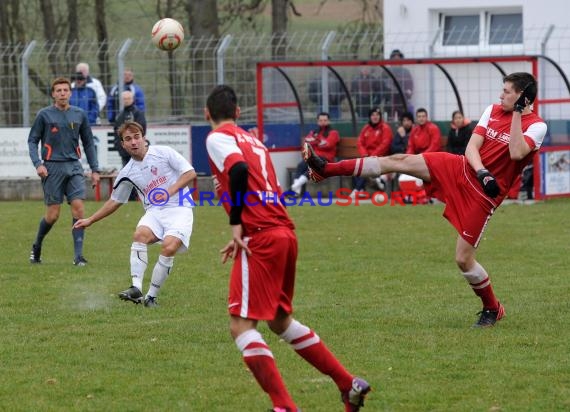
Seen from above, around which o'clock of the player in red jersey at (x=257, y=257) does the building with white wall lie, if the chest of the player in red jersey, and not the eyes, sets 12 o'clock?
The building with white wall is roughly at 2 o'clock from the player in red jersey.

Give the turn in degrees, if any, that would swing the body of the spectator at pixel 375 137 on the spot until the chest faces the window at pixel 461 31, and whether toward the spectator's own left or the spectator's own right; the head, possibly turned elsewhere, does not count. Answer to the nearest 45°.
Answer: approximately 180°

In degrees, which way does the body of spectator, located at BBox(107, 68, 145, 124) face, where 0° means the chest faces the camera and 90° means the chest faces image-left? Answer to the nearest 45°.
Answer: approximately 0°

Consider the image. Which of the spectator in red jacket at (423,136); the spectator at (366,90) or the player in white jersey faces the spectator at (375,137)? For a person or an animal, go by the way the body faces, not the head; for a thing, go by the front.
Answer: the spectator at (366,90)

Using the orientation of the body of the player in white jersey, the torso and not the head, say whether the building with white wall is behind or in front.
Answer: behind
